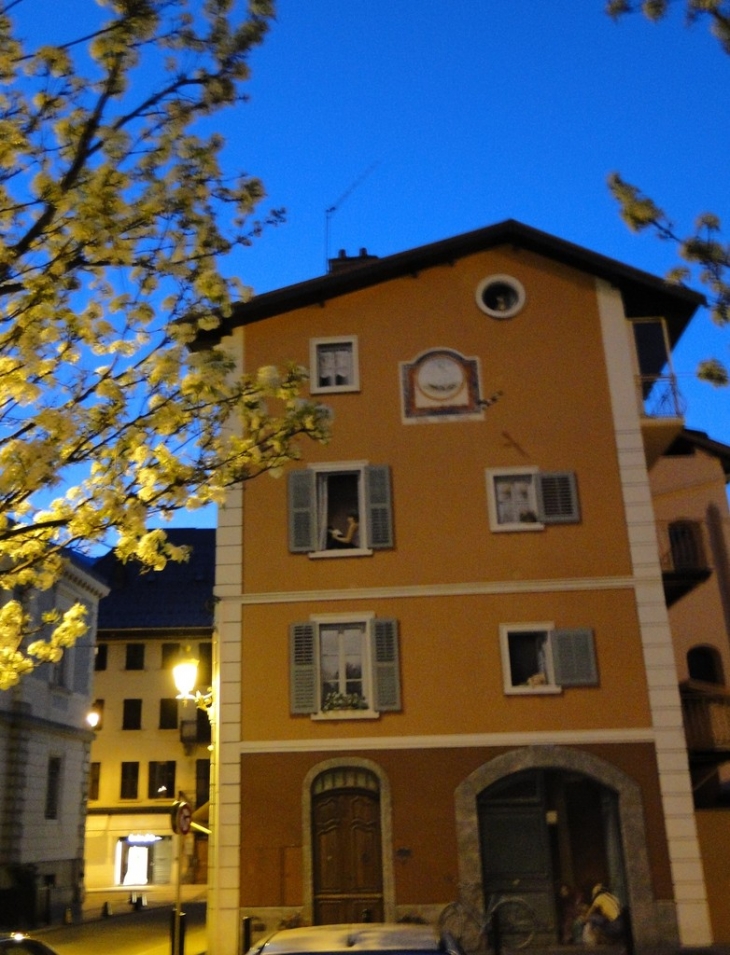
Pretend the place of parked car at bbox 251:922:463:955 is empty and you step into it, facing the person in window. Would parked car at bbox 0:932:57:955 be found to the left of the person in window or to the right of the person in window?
left
